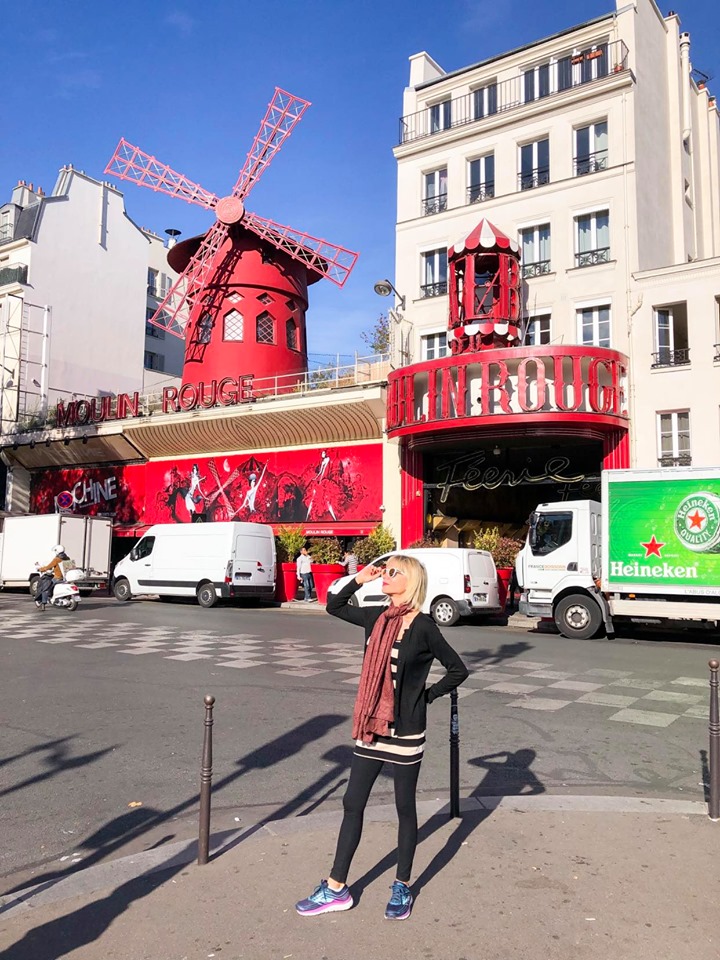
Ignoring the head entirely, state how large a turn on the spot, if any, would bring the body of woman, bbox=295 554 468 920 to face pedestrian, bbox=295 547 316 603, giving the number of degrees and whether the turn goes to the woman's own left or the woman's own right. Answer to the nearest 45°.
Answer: approximately 135° to the woman's own right

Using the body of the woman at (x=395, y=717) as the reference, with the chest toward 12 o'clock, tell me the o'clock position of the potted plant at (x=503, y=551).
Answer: The potted plant is roughly at 5 o'clock from the woman.

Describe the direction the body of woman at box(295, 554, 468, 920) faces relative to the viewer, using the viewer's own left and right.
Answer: facing the viewer and to the left of the viewer

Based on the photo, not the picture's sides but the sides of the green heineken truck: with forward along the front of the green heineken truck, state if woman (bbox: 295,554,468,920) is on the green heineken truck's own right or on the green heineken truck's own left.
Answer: on the green heineken truck's own left

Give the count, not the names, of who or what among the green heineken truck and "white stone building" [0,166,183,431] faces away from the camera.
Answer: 0

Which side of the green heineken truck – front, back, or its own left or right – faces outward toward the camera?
left

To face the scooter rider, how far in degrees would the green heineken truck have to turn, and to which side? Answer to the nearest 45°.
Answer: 0° — it already faces them

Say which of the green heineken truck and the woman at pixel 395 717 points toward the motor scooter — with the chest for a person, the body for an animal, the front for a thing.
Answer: the green heineken truck

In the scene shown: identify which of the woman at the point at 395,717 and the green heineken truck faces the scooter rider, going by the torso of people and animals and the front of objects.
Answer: the green heineken truck

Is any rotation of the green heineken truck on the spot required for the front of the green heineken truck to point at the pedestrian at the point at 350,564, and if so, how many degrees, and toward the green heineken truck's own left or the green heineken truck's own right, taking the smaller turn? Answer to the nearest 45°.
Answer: approximately 45° to the green heineken truck's own right

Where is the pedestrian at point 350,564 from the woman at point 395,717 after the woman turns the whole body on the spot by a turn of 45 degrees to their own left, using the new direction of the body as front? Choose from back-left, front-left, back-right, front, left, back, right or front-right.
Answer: back

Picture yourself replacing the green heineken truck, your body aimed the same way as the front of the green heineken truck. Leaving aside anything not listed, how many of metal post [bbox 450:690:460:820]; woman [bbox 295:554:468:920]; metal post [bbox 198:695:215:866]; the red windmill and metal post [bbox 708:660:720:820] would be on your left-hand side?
4
